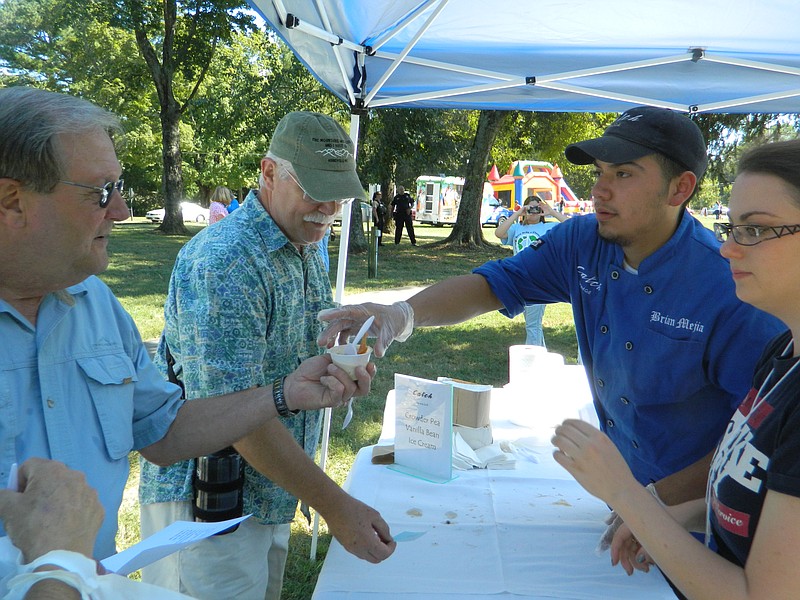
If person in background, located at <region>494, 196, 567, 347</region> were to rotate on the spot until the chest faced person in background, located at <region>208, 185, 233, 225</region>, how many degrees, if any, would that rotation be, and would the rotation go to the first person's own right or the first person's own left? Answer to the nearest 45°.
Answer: approximately 135° to the first person's own right

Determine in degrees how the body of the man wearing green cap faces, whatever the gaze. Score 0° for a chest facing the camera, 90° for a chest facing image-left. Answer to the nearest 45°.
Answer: approximately 315°

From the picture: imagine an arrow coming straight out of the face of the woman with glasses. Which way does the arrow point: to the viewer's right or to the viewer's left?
to the viewer's left

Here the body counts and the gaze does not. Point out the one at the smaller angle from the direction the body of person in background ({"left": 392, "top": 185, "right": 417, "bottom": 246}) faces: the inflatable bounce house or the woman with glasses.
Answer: the woman with glasses

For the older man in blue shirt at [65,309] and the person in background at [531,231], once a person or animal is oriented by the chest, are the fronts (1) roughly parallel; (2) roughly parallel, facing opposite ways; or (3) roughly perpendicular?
roughly perpendicular

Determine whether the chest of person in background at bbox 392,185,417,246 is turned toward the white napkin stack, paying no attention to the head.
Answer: yes

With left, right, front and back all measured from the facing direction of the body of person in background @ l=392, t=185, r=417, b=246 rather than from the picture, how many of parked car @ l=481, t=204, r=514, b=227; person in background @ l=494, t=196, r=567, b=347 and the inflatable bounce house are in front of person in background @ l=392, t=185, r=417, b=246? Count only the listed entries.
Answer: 1

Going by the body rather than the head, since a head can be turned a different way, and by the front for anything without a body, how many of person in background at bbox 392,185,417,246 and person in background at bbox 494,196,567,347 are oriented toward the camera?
2

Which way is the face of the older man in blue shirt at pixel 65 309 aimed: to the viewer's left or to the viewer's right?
to the viewer's right

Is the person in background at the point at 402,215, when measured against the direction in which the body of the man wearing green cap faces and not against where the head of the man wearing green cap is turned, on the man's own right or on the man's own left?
on the man's own left
